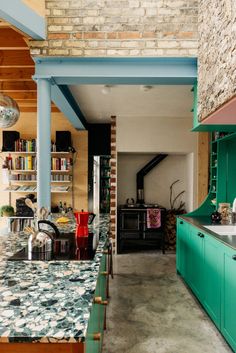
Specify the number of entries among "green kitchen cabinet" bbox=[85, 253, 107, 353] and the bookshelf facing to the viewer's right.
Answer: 1

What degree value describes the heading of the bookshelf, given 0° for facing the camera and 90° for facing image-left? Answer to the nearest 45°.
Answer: approximately 0°

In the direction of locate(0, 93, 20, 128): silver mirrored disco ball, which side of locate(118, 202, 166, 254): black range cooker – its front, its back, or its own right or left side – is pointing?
front

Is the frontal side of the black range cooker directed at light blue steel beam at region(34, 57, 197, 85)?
yes

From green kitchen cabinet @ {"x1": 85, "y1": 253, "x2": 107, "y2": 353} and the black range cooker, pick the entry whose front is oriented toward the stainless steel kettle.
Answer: the black range cooker

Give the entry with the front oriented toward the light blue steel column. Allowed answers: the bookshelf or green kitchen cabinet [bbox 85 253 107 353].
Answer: the bookshelf

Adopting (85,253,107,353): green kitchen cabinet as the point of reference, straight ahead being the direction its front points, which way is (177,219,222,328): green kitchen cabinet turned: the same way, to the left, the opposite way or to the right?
the opposite way

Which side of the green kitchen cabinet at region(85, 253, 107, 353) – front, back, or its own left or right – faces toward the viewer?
right

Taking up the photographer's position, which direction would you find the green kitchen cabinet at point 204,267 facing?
facing to the left of the viewer

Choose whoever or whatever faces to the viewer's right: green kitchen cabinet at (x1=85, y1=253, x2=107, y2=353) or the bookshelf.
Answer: the green kitchen cabinet
